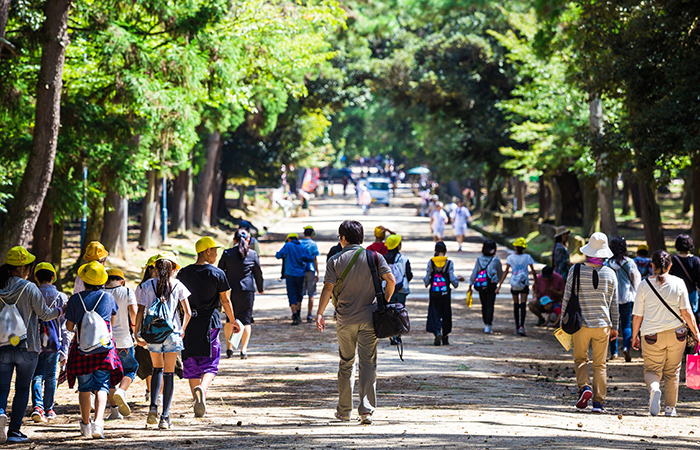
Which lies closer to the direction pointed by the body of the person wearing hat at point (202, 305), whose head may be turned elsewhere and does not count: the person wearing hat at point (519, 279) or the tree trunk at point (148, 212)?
the tree trunk

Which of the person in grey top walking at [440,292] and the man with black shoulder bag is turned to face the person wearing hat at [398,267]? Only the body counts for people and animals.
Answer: the man with black shoulder bag

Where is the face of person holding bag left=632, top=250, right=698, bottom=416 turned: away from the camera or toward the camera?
away from the camera

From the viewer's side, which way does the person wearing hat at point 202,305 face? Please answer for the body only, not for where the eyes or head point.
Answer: away from the camera

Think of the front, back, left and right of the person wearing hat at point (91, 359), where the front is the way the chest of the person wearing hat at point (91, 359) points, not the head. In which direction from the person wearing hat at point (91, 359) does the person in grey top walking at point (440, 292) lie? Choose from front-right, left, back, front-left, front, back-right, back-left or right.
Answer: front-right

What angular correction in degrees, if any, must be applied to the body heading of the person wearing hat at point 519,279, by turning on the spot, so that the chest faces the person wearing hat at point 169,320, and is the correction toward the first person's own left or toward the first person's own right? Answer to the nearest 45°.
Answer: approximately 180°

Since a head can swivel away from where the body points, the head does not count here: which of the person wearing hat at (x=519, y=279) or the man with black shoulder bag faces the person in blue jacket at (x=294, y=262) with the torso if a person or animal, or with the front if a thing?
the man with black shoulder bag

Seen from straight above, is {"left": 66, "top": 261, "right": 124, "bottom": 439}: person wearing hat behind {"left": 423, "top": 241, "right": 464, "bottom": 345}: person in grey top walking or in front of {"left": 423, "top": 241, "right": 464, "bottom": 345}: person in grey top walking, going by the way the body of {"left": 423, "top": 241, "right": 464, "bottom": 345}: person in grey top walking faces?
behind

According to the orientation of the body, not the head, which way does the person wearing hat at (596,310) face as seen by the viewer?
away from the camera

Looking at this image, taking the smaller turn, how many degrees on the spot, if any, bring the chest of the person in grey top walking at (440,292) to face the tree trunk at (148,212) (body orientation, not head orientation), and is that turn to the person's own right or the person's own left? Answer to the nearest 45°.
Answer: approximately 45° to the person's own left

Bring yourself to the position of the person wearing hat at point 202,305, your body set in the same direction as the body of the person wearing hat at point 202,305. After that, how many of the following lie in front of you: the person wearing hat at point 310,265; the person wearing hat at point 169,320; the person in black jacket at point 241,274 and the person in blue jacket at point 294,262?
3

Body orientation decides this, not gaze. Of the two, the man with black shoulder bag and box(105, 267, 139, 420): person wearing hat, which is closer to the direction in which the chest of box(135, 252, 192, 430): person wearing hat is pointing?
the person wearing hat

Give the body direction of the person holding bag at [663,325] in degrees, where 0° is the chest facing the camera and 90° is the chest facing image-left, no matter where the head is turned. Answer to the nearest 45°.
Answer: approximately 180°

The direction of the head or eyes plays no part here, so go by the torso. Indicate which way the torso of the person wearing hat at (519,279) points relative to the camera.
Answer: away from the camera

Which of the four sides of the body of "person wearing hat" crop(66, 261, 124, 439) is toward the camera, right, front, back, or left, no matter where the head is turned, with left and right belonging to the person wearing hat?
back

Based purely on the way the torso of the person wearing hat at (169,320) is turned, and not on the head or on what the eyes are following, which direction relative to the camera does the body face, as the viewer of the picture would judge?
away from the camera

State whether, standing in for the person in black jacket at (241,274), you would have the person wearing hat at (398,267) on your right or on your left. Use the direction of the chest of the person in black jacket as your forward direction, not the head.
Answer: on your right

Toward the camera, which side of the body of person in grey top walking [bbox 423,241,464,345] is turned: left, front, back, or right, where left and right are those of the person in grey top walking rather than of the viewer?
back
